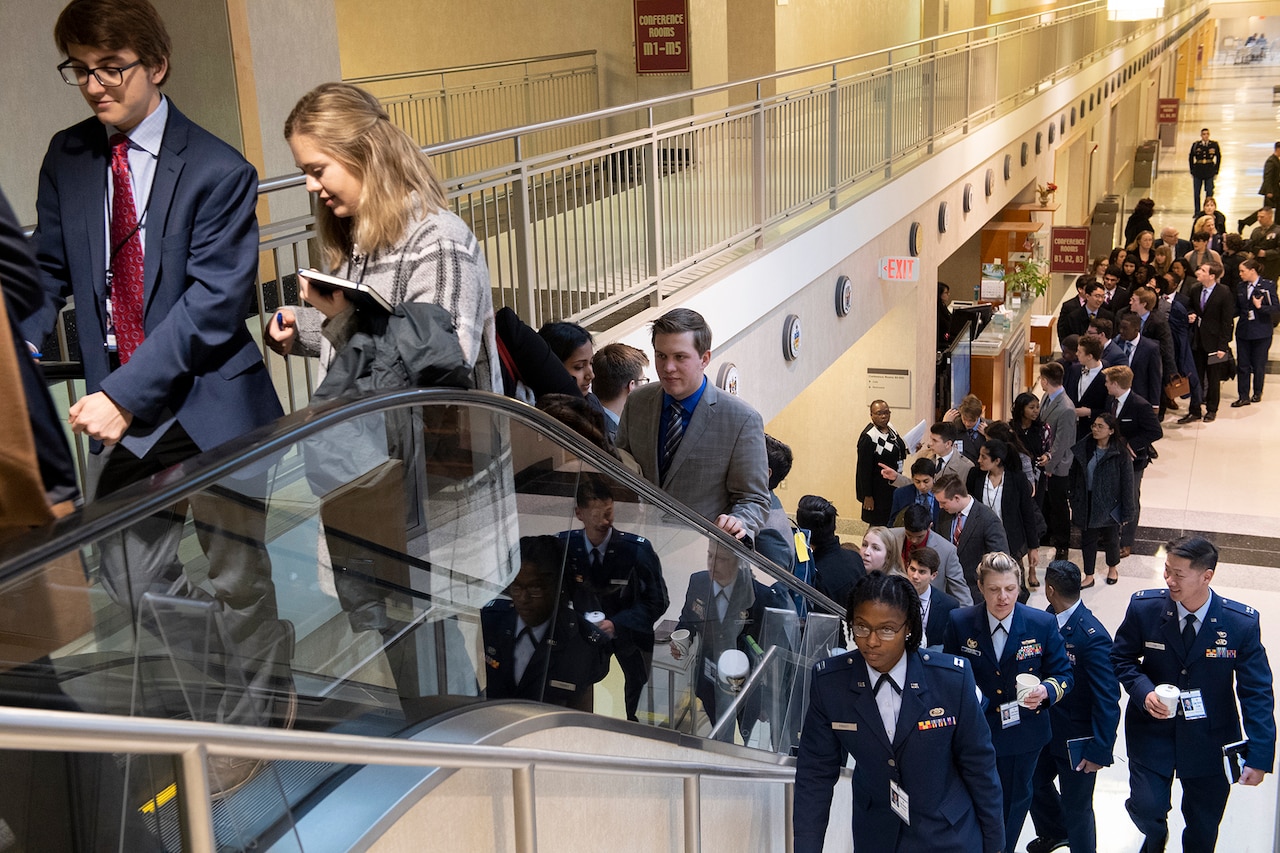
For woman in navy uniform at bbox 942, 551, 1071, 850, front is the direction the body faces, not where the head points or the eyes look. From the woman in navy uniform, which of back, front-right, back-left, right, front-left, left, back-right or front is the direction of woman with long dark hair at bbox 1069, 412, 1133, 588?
back

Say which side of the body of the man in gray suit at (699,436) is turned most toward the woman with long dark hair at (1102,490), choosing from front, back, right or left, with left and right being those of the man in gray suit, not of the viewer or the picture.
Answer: back

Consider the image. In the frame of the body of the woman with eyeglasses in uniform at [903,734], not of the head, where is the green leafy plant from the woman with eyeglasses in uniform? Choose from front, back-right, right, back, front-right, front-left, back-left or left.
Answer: back

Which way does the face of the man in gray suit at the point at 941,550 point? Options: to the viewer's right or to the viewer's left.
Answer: to the viewer's left
